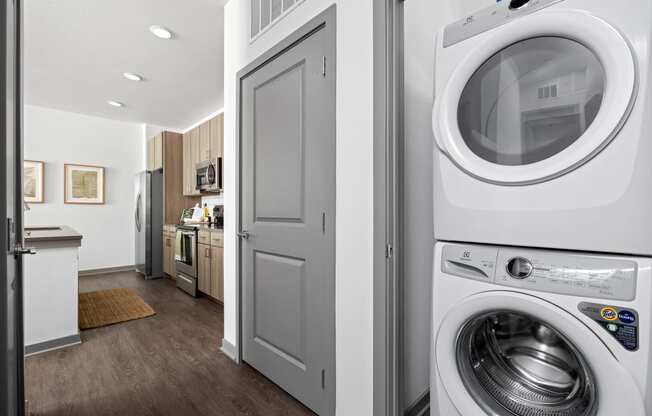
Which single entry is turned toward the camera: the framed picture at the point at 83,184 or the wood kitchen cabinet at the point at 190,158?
the framed picture

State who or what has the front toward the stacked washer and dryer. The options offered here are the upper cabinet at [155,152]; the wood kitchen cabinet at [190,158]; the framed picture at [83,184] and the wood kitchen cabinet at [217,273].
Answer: the framed picture

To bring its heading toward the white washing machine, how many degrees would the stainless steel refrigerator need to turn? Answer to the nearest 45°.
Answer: approximately 90° to its left

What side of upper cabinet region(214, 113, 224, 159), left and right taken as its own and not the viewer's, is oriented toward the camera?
left

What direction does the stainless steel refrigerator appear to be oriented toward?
to the viewer's left

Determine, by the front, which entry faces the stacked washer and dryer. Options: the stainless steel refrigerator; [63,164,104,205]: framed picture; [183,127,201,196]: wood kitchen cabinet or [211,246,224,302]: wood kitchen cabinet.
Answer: the framed picture

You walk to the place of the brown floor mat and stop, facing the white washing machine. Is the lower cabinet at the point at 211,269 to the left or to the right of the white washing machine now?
left

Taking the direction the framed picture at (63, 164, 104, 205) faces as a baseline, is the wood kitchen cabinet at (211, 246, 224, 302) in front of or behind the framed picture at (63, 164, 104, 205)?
in front

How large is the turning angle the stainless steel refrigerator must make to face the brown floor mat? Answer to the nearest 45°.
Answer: approximately 90° to its left

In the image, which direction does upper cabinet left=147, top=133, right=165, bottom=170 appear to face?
to the viewer's left

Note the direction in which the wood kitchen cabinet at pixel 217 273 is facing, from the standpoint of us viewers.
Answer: facing to the left of the viewer

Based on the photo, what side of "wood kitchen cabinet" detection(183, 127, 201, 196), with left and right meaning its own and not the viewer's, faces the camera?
left

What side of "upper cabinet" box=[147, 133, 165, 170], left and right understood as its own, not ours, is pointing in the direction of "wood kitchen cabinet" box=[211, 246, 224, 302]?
left

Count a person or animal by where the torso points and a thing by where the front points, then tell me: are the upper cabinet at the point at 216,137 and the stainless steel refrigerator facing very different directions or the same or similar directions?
same or similar directions
